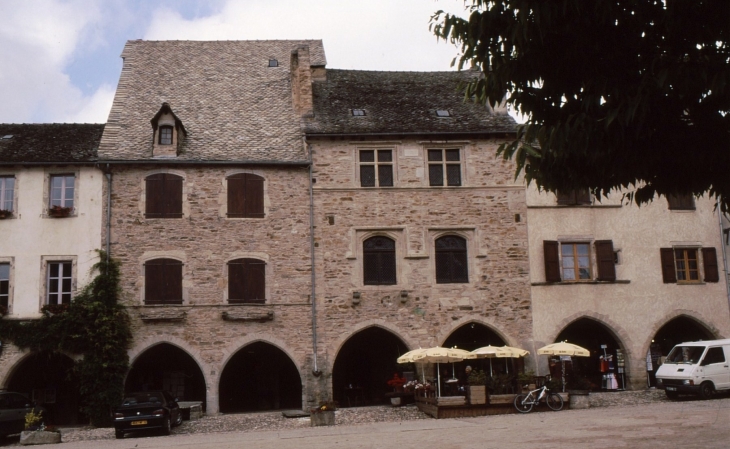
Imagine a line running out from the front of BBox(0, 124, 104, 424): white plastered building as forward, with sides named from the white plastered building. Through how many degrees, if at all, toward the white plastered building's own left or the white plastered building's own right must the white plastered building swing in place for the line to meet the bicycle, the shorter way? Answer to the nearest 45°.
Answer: approximately 45° to the white plastered building's own left

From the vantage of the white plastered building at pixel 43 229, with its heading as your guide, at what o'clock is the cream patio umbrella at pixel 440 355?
The cream patio umbrella is roughly at 10 o'clock from the white plastered building.

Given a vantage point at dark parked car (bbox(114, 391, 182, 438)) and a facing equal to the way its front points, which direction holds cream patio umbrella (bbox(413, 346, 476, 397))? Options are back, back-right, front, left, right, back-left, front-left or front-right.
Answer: front-right

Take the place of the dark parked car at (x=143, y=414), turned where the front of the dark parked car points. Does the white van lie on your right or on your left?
on your right

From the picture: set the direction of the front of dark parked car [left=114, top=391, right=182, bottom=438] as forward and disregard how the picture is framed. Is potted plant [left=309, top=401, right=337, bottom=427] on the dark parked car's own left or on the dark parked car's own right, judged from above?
on the dark parked car's own right

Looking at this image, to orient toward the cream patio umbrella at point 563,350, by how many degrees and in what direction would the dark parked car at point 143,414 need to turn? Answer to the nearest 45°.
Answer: approximately 45° to its right

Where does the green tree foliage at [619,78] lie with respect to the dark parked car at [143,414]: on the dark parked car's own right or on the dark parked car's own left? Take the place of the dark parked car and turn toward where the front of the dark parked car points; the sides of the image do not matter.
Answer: on the dark parked car's own right

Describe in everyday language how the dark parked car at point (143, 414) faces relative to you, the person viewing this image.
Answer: facing away from the viewer and to the right of the viewer

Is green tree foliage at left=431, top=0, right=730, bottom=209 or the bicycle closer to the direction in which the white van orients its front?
the bicycle

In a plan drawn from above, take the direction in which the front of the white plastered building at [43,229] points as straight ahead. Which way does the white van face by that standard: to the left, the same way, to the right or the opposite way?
to the right

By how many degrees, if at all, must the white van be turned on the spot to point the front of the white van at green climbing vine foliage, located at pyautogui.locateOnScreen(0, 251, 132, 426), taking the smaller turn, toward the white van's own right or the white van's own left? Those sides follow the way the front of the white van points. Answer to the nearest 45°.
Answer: approximately 45° to the white van's own right
